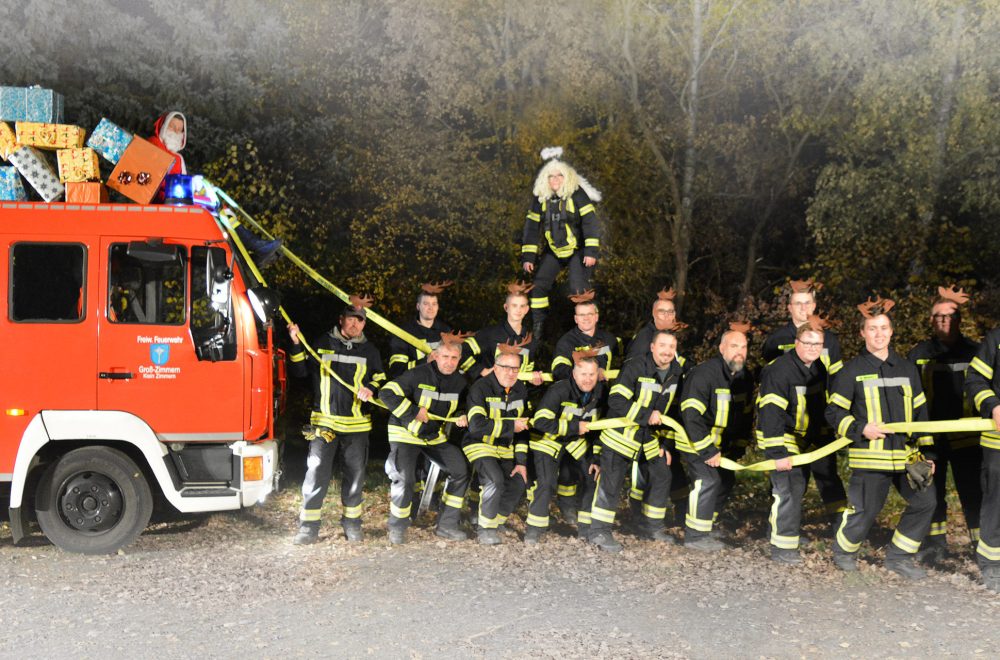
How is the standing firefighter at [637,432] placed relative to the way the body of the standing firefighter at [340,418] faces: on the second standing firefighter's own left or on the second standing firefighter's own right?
on the second standing firefighter's own left

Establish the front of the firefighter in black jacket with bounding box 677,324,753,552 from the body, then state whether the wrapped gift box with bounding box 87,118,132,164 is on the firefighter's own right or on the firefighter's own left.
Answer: on the firefighter's own right

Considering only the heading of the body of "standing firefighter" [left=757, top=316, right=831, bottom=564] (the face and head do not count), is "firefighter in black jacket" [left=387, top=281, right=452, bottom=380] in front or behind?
behind

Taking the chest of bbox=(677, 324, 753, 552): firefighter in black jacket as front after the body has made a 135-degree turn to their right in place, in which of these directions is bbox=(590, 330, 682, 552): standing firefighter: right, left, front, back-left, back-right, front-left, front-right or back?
front

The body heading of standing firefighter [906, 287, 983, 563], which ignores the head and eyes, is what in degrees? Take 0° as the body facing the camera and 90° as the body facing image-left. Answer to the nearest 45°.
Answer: approximately 0°

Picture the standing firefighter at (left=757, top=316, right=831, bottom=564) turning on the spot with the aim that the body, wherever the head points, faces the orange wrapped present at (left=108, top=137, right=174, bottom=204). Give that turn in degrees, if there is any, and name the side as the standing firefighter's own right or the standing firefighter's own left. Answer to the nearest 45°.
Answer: approximately 135° to the standing firefighter's own right
